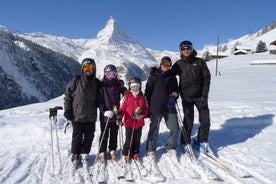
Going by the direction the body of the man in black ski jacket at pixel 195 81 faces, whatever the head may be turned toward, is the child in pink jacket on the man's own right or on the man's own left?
on the man's own right

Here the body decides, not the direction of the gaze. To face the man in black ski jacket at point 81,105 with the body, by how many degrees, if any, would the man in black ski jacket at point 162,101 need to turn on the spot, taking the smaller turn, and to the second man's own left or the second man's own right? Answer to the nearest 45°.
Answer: approximately 90° to the second man's own right

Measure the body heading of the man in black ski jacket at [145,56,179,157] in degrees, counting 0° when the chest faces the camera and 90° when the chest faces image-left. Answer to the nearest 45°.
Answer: approximately 0°

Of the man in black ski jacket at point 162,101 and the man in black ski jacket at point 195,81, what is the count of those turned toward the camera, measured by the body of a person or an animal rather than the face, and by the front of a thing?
2

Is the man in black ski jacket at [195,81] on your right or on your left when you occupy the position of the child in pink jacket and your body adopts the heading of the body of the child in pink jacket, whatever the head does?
on your left

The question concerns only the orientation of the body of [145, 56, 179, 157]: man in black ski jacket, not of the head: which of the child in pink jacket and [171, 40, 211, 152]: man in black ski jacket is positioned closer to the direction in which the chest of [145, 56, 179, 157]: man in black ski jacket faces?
the child in pink jacket

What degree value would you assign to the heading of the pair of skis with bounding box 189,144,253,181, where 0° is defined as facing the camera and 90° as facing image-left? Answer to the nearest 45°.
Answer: approximately 315°

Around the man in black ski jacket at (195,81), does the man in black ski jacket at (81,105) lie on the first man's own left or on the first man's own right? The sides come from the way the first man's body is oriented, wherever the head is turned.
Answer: on the first man's own right

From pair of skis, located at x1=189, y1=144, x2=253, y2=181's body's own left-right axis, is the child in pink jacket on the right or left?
on its right

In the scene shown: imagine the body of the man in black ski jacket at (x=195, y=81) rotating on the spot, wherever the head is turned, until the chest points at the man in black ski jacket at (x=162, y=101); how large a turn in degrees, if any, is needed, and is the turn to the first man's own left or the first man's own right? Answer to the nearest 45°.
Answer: approximately 45° to the first man's own right
